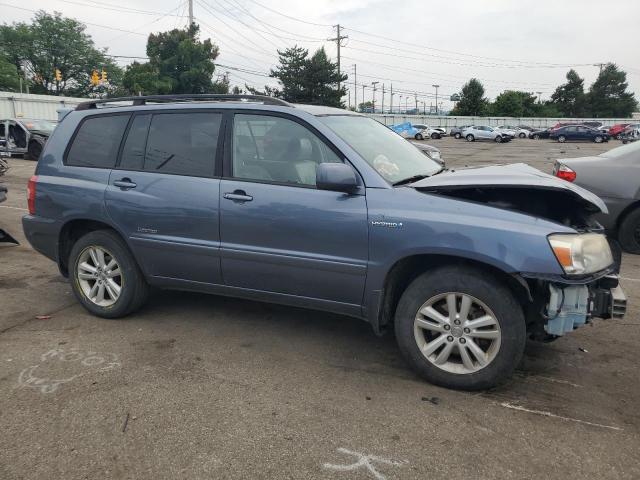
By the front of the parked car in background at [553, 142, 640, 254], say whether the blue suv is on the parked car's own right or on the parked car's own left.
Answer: on the parked car's own right

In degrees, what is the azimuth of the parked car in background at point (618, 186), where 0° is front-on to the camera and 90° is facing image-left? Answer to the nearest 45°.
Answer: approximately 270°

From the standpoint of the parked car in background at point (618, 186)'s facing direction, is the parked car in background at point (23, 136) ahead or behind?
behind

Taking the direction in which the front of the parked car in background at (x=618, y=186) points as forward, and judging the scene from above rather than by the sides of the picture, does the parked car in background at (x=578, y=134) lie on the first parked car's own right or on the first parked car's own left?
on the first parked car's own left
